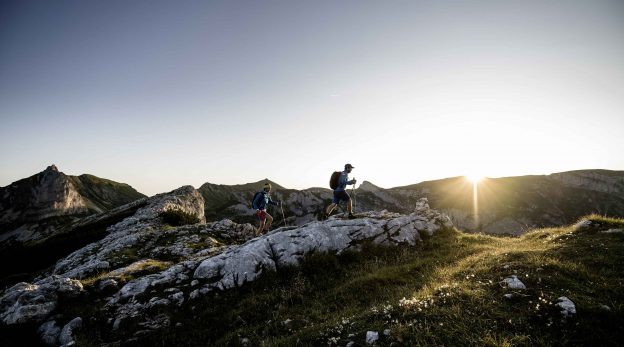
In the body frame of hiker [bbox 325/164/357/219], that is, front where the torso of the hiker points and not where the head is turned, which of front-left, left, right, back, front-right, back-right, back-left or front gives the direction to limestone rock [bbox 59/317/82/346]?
back-right

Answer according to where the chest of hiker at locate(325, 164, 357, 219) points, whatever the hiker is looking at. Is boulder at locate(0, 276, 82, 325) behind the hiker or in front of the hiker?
behind

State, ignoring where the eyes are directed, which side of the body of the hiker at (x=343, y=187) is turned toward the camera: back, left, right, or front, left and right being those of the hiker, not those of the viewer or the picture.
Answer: right

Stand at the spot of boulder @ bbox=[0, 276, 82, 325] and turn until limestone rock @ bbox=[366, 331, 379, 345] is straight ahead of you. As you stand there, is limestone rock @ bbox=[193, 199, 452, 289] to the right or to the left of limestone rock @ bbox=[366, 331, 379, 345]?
left

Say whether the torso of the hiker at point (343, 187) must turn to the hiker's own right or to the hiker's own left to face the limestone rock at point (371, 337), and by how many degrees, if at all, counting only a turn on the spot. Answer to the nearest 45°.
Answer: approximately 90° to the hiker's own right

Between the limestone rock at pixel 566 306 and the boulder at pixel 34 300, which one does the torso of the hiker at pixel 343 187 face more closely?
the limestone rock

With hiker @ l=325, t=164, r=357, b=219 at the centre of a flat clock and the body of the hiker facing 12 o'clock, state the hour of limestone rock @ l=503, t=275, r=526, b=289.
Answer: The limestone rock is roughly at 2 o'clock from the hiker.

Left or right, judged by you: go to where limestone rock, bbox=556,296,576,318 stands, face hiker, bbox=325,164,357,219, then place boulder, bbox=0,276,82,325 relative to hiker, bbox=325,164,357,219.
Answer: left

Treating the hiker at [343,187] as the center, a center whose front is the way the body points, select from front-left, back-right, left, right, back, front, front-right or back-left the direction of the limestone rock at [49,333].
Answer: back-right
